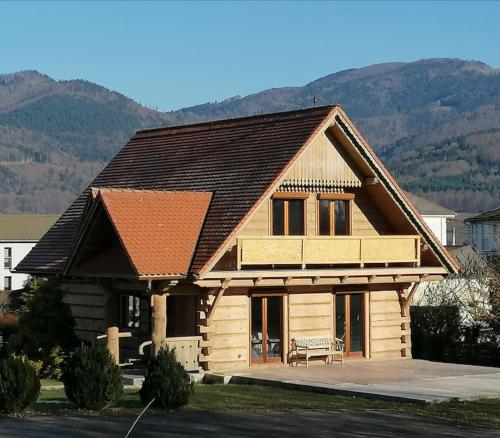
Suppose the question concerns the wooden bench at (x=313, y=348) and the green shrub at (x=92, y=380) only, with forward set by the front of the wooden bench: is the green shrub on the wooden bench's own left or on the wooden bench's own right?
on the wooden bench's own right

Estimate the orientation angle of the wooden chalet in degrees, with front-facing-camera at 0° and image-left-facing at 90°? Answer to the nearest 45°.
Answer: approximately 315°

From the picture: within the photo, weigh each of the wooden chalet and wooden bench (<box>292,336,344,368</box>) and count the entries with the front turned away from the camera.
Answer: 0

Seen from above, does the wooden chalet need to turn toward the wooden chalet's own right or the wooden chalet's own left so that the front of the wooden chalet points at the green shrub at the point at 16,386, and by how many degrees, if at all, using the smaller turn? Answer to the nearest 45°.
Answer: approximately 90° to the wooden chalet's own right

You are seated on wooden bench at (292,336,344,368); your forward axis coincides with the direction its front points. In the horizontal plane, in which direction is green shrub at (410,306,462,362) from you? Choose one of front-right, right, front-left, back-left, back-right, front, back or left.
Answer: left

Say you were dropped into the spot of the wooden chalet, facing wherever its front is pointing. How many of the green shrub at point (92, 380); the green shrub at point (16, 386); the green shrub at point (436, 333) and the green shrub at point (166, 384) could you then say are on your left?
1

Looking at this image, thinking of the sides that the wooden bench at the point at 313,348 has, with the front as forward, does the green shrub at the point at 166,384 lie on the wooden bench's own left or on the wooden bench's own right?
on the wooden bench's own right

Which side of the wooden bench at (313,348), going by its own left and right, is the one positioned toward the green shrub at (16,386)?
right

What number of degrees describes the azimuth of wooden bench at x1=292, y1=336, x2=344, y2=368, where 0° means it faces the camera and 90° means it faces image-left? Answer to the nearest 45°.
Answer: approximately 315°
